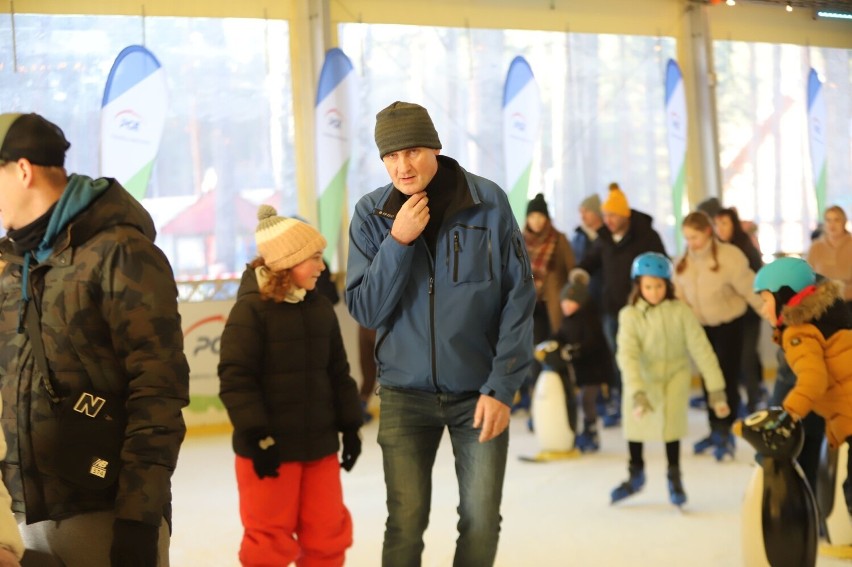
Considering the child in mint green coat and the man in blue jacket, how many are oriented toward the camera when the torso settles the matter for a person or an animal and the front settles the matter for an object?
2

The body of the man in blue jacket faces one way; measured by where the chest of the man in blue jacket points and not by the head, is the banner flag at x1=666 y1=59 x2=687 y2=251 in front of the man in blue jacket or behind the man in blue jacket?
behind

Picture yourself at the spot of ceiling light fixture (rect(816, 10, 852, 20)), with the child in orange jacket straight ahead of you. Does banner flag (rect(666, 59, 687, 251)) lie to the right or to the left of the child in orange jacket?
right

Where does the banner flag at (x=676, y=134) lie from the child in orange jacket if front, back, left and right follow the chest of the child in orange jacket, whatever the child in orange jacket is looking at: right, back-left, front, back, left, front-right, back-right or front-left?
right

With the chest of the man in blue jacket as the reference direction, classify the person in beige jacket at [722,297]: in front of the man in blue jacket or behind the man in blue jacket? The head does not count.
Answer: behind

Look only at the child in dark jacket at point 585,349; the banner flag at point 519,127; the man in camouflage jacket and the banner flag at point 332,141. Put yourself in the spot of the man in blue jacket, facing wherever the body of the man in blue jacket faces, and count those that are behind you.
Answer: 3

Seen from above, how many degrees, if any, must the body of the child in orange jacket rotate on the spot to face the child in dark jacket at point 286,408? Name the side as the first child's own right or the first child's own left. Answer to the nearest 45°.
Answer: approximately 45° to the first child's own left

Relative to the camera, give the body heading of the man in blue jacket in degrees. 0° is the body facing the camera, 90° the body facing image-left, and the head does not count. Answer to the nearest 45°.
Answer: approximately 0°

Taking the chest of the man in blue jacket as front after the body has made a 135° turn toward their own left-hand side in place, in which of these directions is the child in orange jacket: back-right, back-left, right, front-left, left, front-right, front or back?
front

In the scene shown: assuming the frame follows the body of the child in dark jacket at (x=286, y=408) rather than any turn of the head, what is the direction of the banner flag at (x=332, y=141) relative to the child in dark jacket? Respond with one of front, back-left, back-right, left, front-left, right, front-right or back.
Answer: back-left
